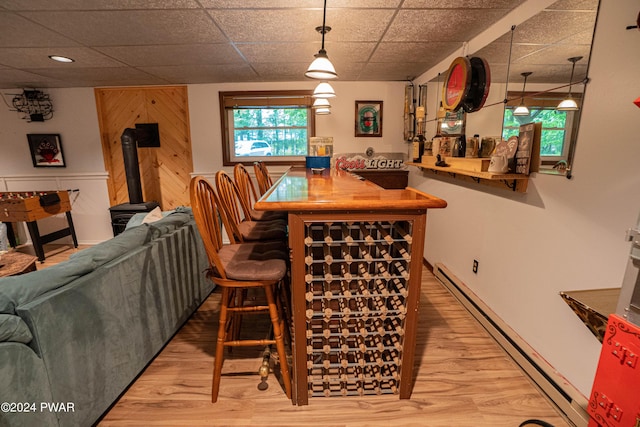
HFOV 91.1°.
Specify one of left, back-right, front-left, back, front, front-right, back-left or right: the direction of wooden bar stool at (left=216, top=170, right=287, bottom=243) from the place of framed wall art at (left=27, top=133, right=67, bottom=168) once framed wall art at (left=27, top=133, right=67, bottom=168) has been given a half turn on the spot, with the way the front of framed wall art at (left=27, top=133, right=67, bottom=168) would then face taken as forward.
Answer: back

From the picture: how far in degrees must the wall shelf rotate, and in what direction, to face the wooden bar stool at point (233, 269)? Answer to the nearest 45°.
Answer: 0° — it already faces it

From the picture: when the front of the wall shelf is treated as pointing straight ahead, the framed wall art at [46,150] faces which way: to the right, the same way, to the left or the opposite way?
to the left

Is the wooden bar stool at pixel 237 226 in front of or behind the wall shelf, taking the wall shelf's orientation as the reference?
in front

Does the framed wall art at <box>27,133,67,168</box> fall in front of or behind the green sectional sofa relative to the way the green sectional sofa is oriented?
in front

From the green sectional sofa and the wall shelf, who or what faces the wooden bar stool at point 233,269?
the wall shelf

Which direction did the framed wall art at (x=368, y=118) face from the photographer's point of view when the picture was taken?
facing the viewer

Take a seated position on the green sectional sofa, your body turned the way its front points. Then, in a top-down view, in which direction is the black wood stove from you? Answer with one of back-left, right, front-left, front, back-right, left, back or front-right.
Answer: front-right

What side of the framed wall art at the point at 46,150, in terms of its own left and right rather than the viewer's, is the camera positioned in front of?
front

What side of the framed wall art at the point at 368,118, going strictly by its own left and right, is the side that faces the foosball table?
right

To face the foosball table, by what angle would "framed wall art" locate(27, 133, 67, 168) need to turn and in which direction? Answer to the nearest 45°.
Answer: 0° — it already faces it
